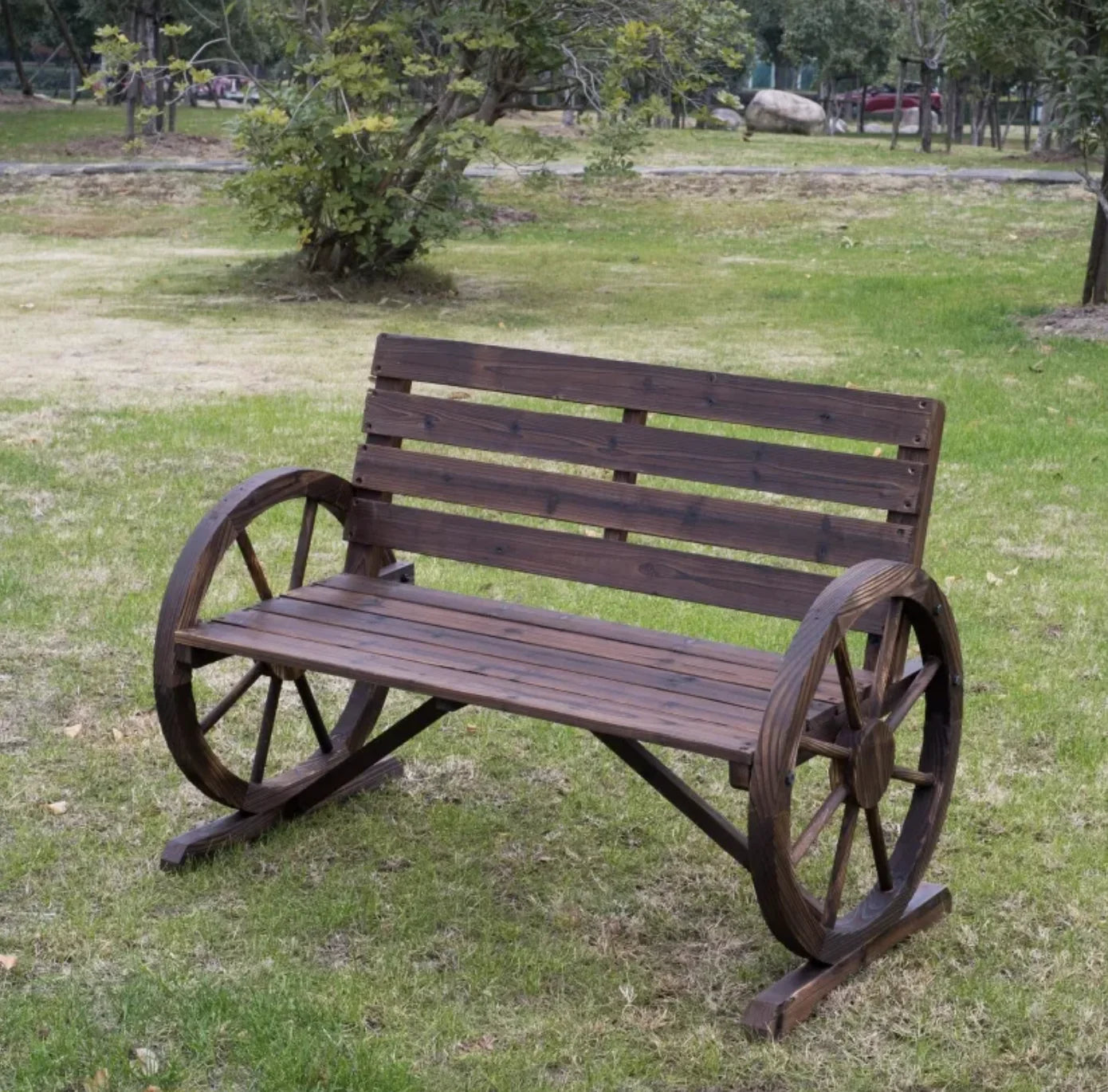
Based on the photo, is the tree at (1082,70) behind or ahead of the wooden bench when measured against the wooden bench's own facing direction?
behind

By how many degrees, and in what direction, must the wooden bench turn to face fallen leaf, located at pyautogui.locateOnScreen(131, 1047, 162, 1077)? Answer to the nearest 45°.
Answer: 0° — it already faces it

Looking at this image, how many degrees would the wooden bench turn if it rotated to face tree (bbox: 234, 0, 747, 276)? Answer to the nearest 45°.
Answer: approximately 135° to its right

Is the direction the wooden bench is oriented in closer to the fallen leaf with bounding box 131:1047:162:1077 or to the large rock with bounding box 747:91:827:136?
the fallen leaf

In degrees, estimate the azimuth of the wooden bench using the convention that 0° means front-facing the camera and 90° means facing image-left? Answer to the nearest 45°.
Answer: approximately 45°

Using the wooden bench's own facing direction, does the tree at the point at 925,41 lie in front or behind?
behind

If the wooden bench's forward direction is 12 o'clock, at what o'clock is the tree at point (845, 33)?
The tree is roughly at 5 o'clock from the wooden bench.

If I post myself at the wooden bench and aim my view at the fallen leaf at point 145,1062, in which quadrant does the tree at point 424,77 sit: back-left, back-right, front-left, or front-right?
back-right
